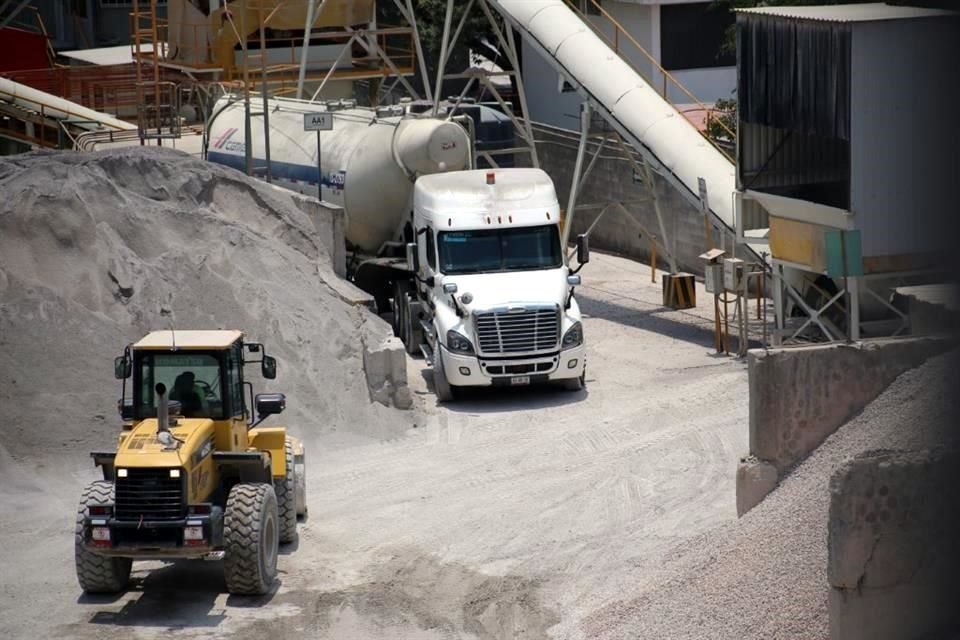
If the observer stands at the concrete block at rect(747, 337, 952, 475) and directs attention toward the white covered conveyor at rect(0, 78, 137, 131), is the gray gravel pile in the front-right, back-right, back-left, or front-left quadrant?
back-left

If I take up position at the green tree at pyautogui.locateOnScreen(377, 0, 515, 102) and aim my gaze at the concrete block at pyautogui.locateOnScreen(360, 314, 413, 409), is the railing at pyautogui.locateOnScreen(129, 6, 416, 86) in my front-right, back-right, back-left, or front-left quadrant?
front-right

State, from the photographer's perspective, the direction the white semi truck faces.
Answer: facing the viewer and to the right of the viewer

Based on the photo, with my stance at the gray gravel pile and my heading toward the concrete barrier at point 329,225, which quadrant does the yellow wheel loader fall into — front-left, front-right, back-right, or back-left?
front-left

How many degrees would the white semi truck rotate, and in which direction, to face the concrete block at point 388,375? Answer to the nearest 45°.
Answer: approximately 90° to its right

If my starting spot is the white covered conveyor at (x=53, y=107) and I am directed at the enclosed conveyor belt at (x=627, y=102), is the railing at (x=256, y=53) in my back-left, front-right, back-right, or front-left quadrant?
front-left

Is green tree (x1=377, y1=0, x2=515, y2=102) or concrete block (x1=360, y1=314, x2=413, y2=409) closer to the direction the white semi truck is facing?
the concrete block

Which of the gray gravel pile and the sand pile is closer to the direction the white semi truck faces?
the gray gravel pile

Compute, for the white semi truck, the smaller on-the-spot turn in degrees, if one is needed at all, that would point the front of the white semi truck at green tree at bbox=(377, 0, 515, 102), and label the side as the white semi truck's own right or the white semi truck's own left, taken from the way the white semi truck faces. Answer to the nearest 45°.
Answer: approximately 135° to the white semi truck's own left

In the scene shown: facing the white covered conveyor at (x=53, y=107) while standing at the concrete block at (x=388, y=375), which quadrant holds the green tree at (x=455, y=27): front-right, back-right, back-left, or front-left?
front-right

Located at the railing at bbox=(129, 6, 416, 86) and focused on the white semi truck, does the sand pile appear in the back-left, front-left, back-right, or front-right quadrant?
front-right
